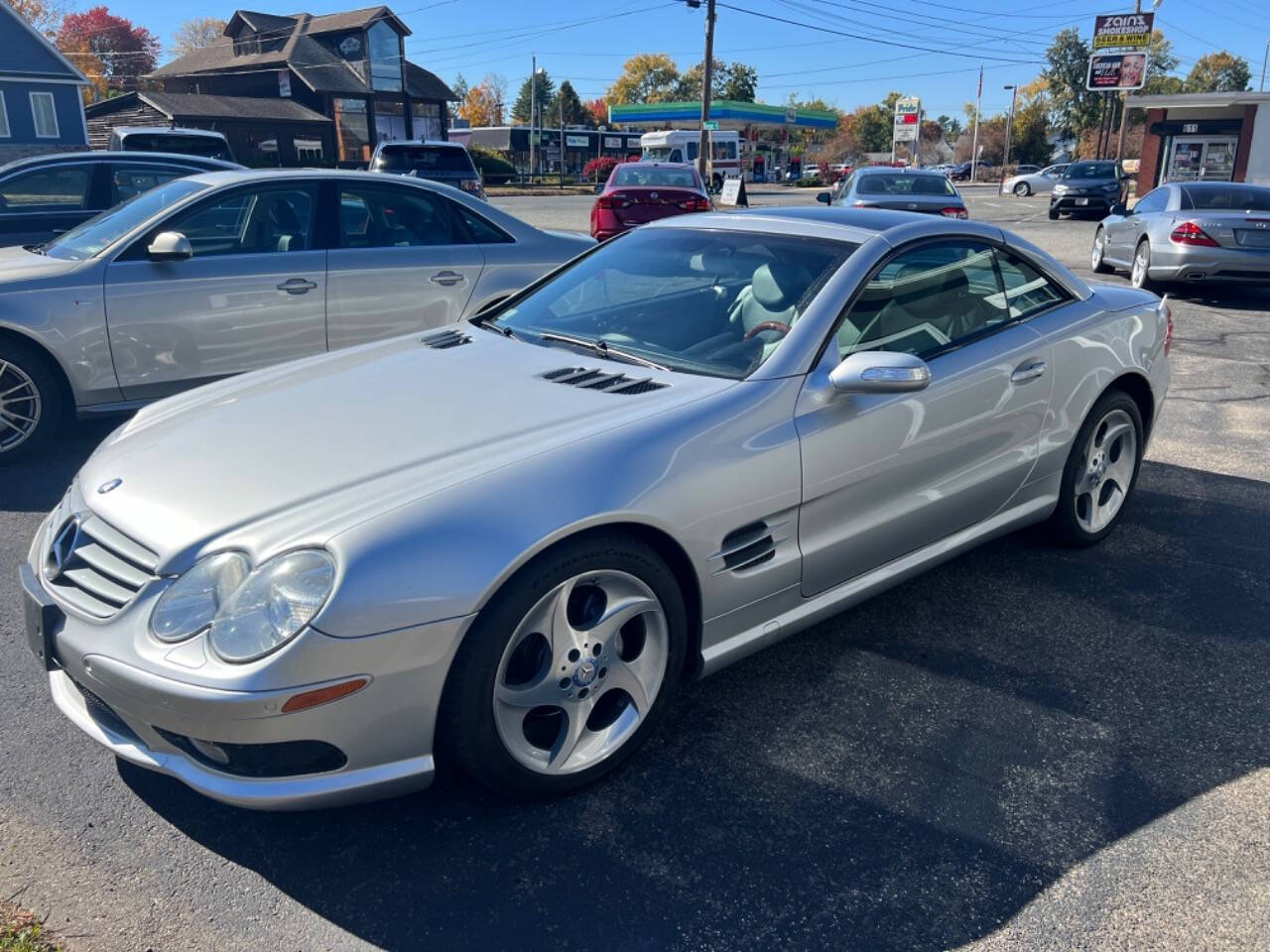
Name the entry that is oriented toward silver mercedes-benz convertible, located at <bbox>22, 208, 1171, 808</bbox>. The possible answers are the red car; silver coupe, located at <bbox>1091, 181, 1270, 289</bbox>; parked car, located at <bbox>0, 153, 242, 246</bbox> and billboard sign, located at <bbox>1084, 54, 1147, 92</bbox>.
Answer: the billboard sign

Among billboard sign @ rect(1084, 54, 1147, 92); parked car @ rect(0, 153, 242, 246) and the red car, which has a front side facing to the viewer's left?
the parked car

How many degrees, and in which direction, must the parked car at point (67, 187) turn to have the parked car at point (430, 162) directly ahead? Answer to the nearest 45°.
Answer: approximately 135° to its right

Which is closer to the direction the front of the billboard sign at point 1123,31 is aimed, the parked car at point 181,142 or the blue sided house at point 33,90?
the parked car

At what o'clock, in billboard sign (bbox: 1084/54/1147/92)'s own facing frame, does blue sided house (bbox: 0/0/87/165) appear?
The blue sided house is roughly at 2 o'clock from the billboard sign.

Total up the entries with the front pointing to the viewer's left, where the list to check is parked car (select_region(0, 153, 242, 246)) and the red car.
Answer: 1

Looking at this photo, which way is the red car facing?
away from the camera

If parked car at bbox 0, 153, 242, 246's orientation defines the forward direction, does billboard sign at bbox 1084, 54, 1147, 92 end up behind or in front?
behind

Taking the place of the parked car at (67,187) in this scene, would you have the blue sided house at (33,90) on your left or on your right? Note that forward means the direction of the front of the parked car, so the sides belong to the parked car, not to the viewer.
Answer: on your right

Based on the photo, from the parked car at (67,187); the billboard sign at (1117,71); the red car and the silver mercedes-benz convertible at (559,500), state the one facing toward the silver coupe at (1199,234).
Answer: the billboard sign

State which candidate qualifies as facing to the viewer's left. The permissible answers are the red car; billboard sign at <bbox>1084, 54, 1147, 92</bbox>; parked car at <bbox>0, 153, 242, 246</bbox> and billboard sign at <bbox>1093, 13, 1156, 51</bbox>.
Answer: the parked car

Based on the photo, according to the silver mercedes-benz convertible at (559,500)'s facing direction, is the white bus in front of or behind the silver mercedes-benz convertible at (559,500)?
behind

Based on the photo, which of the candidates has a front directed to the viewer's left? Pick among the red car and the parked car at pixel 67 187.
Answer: the parked car

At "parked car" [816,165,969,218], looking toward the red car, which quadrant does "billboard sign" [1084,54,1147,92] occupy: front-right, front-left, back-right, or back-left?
back-right

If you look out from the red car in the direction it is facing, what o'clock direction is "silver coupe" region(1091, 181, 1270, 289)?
The silver coupe is roughly at 4 o'clock from the red car.

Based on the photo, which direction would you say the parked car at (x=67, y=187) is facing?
to the viewer's left
